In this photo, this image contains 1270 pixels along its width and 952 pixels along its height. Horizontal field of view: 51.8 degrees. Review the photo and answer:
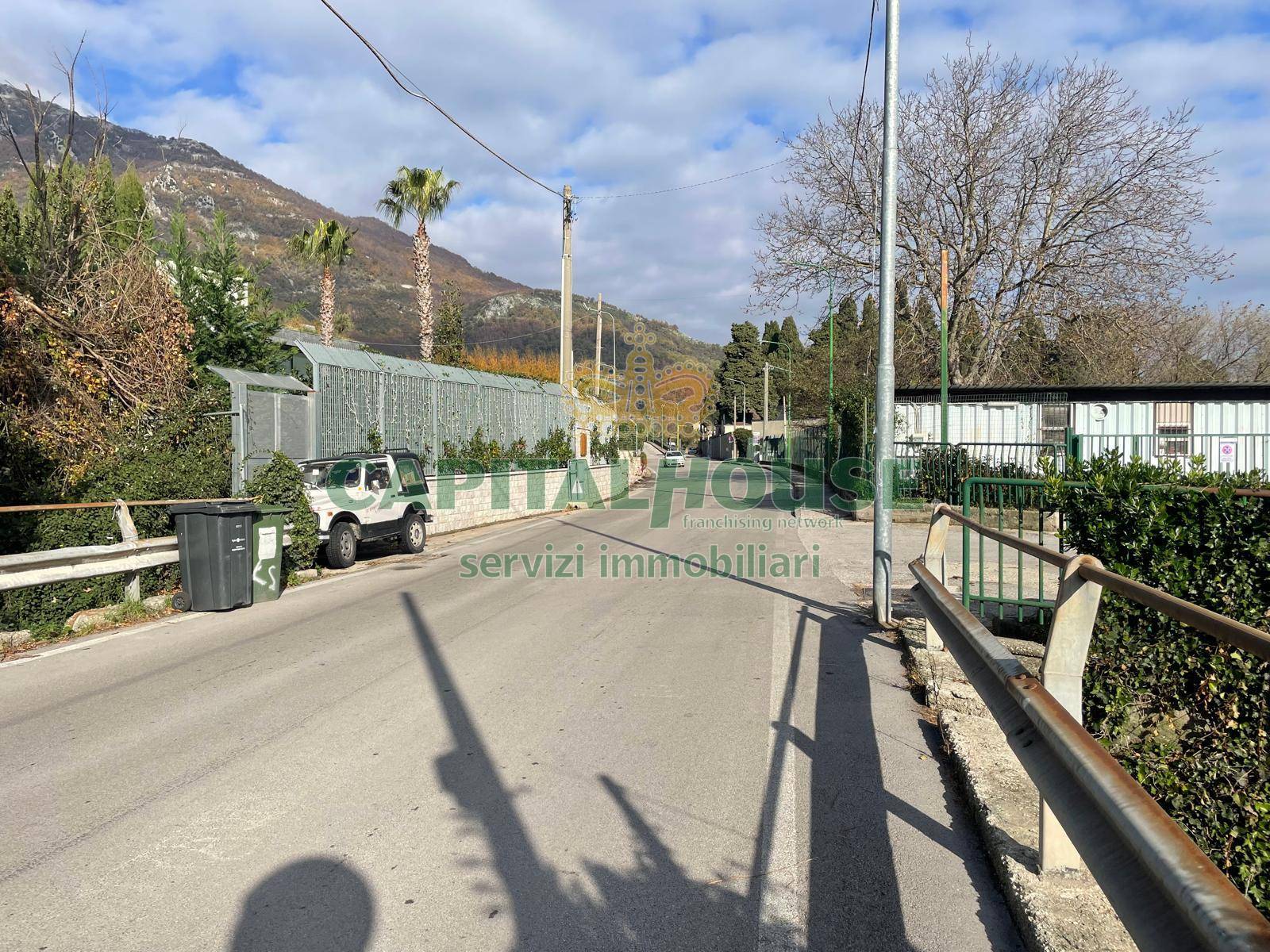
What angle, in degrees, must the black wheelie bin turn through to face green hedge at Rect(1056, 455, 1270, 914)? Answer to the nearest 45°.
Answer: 0° — it already faces it

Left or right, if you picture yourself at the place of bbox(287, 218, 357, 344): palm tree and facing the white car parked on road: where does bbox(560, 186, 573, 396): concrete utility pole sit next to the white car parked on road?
left

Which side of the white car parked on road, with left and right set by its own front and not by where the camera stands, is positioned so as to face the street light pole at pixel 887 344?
left

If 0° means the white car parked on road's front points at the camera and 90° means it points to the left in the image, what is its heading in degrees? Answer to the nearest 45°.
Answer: approximately 45°

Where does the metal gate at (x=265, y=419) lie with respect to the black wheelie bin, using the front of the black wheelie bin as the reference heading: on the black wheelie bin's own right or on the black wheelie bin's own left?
on the black wheelie bin's own left

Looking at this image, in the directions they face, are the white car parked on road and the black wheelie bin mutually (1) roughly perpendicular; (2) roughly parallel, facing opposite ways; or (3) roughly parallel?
roughly perpendicular

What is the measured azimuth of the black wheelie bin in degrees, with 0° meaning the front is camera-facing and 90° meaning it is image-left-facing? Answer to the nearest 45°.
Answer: approximately 315°

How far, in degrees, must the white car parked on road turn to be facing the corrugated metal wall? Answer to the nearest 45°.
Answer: approximately 180°
